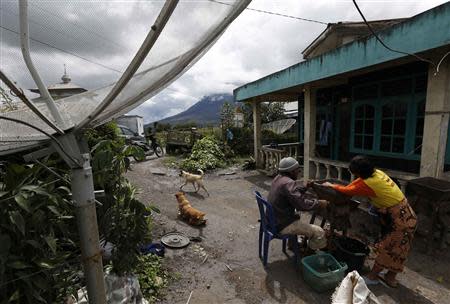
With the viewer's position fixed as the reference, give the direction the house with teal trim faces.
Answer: facing the viewer and to the left of the viewer

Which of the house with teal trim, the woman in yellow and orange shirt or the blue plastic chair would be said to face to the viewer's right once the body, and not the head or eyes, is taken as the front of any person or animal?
the blue plastic chair

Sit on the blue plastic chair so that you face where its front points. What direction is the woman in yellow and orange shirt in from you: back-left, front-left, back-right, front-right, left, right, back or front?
front

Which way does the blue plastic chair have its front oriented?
to the viewer's right

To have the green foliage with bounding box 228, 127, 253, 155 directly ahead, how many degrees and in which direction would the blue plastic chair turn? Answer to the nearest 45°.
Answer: approximately 90° to its left

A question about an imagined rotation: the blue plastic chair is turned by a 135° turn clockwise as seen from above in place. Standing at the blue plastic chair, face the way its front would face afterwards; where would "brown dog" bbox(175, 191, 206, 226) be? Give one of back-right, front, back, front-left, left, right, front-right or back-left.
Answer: right

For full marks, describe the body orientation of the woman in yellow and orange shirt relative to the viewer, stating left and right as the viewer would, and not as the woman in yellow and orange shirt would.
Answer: facing away from the viewer and to the left of the viewer

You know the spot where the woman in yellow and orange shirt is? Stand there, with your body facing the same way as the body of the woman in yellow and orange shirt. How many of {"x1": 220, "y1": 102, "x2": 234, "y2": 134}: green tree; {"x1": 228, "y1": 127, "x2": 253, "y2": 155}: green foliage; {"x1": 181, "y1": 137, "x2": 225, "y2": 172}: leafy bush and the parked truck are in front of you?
4

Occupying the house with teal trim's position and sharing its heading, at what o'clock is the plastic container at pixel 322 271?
The plastic container is roughly at 11 o'clock from the house with teal trim.

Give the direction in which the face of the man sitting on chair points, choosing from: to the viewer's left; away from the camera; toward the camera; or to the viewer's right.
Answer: to the viewer's right
